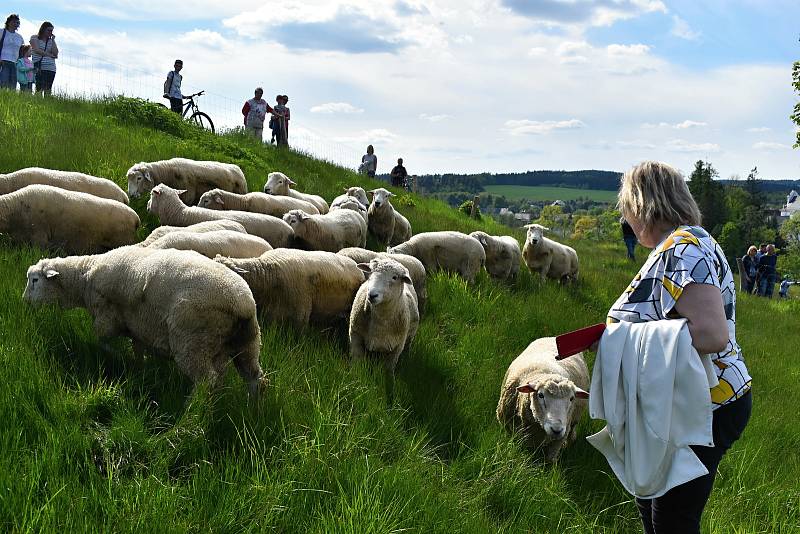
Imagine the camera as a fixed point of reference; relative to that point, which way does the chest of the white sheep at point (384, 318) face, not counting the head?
toward the camera

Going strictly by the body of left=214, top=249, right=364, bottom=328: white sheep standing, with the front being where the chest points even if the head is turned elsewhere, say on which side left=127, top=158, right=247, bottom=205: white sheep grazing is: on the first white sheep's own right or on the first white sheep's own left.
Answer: on the first white sheep's own right

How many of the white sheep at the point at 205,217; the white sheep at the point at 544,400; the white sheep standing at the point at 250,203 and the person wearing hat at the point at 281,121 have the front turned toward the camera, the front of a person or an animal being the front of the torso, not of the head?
2

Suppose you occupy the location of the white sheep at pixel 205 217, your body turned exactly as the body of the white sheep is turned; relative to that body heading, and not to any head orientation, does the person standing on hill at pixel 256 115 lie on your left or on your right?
on your right

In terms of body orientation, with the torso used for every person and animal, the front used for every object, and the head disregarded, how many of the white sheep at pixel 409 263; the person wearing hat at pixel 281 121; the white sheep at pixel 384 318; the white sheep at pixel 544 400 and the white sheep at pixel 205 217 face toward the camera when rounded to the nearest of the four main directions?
3

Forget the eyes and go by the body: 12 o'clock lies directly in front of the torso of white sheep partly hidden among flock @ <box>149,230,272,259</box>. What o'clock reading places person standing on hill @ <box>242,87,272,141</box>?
The person standing on hill is roughly at 3 o'clock from the white sheep partly hidden among flock.

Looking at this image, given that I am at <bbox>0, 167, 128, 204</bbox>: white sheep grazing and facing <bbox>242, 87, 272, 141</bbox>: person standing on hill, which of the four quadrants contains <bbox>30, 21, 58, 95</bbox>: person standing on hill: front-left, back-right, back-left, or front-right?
front-left

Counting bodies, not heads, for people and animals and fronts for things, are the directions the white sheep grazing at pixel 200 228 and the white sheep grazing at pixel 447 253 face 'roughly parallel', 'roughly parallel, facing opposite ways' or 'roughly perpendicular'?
roughly parallel

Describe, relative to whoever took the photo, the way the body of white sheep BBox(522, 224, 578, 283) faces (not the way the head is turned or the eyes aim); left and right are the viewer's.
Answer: facing the viewer and to the left of the viewer

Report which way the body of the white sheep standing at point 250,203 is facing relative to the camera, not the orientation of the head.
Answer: to the viewer's left

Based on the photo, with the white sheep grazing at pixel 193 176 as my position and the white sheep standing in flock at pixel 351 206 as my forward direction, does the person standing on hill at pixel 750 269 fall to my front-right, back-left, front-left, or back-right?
front-left

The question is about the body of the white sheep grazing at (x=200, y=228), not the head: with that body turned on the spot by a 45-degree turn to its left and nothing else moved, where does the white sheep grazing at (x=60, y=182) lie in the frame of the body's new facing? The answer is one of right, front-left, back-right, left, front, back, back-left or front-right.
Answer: right

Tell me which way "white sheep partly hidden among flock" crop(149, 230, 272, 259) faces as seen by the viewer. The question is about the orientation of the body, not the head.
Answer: to the viewer's left

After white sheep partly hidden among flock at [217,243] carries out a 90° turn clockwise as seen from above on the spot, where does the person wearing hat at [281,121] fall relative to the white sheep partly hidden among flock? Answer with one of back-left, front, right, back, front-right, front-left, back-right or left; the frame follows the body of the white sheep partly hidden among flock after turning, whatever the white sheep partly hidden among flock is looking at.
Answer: front

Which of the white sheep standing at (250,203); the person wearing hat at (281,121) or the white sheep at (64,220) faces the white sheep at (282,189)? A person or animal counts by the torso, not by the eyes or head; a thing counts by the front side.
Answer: the person wearing hat

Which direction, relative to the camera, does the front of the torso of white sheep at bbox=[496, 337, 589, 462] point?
toward the camera
